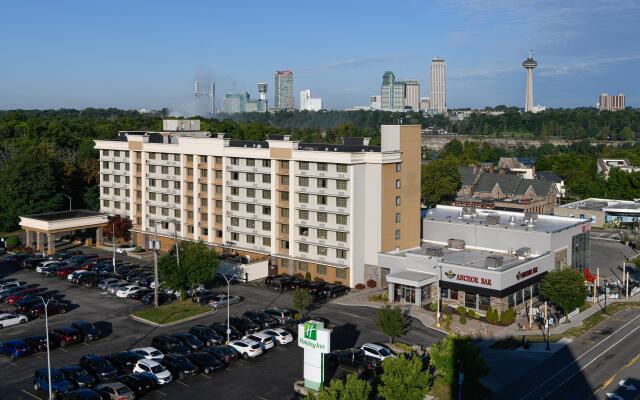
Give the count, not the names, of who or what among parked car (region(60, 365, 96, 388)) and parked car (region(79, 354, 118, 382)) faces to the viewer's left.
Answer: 0

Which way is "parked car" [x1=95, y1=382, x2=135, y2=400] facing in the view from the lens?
facing away from the viewer and to the left of the viewer

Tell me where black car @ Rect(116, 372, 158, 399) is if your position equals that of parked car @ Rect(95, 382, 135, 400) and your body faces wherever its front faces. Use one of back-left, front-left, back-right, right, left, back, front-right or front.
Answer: right

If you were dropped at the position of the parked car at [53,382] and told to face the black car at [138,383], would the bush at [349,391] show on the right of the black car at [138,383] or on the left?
right
